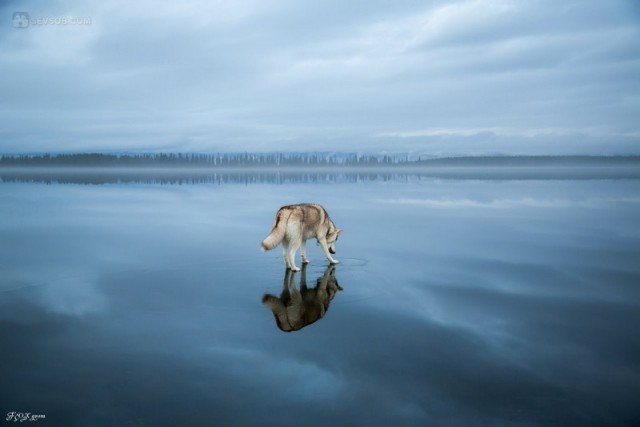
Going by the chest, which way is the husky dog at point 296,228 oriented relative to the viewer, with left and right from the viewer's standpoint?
facing away from the viewer and to the right of the viewer
